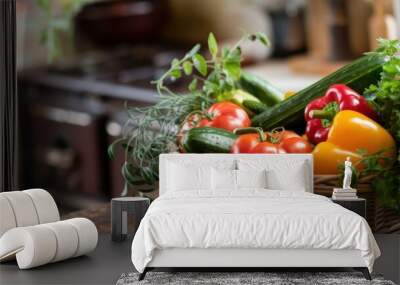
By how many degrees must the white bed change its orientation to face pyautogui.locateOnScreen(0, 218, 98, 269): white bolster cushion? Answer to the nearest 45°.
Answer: approximately 90° to its right

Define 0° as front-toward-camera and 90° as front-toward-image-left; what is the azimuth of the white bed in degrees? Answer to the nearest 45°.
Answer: approximately 0°

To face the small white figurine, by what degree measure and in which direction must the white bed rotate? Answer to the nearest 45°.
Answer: approximately 135° to its left

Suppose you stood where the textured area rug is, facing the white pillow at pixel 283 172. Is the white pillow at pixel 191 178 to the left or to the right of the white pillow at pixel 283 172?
left
